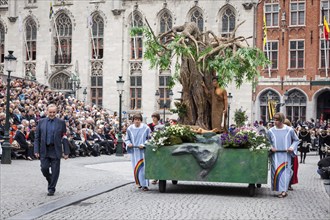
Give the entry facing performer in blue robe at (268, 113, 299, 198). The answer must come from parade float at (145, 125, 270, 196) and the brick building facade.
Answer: the brick building facade

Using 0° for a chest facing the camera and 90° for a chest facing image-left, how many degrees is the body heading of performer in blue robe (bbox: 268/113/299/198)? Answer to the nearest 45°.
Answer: approximately 0°

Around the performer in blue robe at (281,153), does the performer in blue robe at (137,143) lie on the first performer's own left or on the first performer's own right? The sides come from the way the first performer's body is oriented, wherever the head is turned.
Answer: on the first performer's own right

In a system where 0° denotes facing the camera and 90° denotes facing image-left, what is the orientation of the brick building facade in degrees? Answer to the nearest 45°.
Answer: approximately 0°

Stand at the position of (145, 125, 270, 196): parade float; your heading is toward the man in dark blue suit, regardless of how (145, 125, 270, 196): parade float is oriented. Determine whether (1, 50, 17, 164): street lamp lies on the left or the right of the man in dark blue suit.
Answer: right

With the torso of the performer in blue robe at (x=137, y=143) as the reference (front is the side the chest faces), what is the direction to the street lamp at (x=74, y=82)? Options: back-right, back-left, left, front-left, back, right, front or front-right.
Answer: back

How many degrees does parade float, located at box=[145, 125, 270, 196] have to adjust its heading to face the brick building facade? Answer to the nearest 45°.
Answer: approximately 180°
